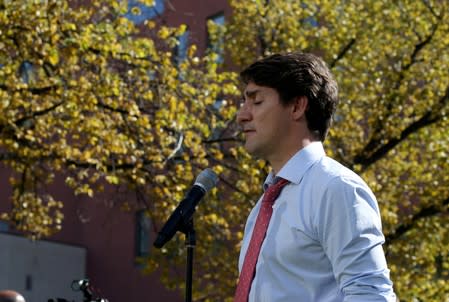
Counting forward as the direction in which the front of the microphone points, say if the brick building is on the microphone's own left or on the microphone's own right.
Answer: on the microphone's own left

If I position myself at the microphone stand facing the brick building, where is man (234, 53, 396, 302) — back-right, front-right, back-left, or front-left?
back-right

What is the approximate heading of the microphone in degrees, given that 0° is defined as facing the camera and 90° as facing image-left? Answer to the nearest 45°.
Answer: approximately 270°

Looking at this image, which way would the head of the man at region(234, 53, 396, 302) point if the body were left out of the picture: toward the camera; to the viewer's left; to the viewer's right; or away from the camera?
to the viewer's left
